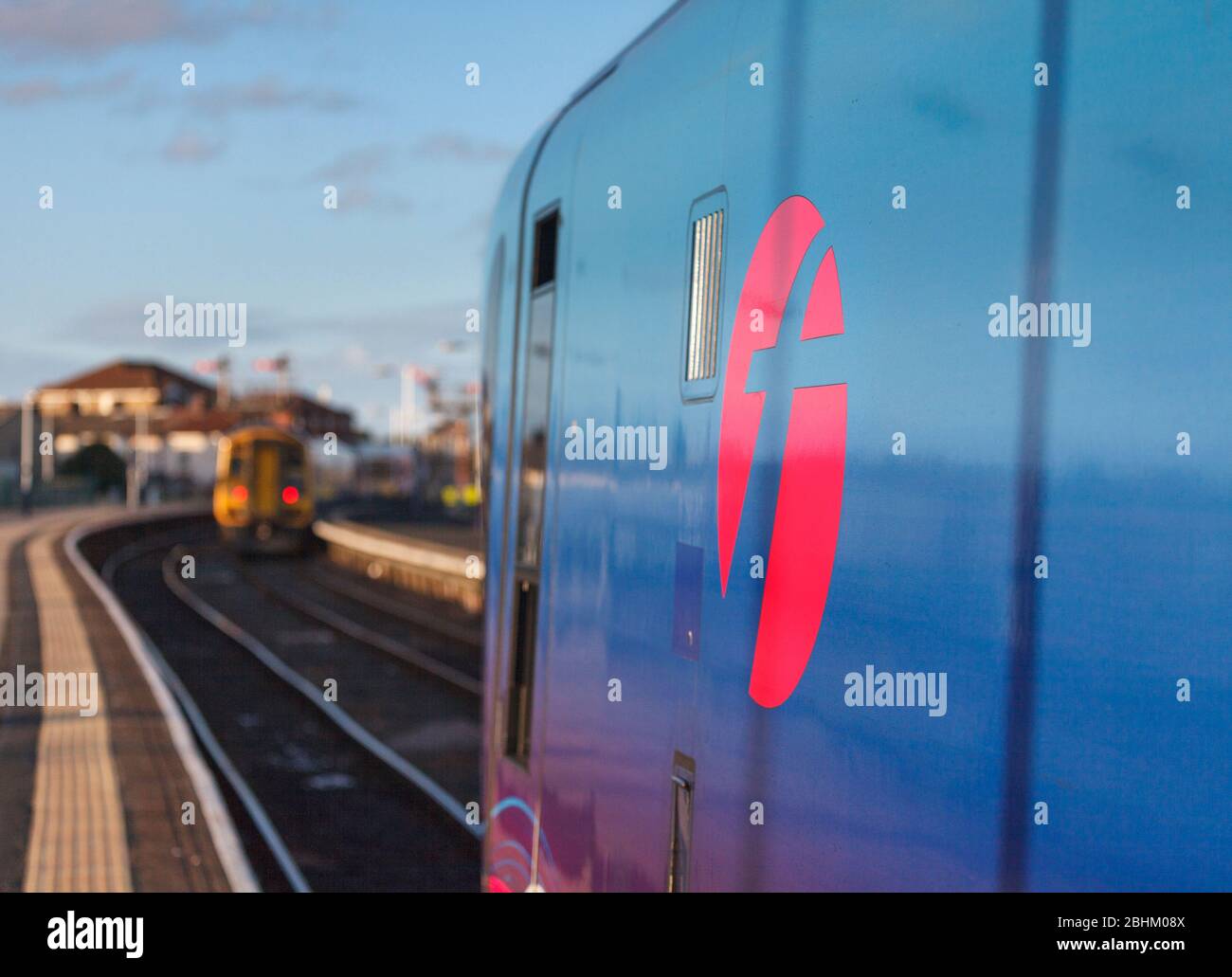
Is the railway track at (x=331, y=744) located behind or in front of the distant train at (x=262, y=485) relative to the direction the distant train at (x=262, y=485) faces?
behind

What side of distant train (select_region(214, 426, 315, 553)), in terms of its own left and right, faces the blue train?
back

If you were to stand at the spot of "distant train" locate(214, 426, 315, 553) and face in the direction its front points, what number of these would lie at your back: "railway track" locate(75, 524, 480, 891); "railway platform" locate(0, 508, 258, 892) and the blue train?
3

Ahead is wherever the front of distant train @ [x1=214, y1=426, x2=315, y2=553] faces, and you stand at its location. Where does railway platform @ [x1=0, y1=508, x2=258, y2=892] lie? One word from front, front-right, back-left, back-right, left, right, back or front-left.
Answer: back

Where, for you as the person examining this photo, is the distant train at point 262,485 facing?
facing away from the viewer

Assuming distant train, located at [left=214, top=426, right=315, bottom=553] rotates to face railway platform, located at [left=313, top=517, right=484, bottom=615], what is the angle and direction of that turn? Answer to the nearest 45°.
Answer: approximately 135° to its right
